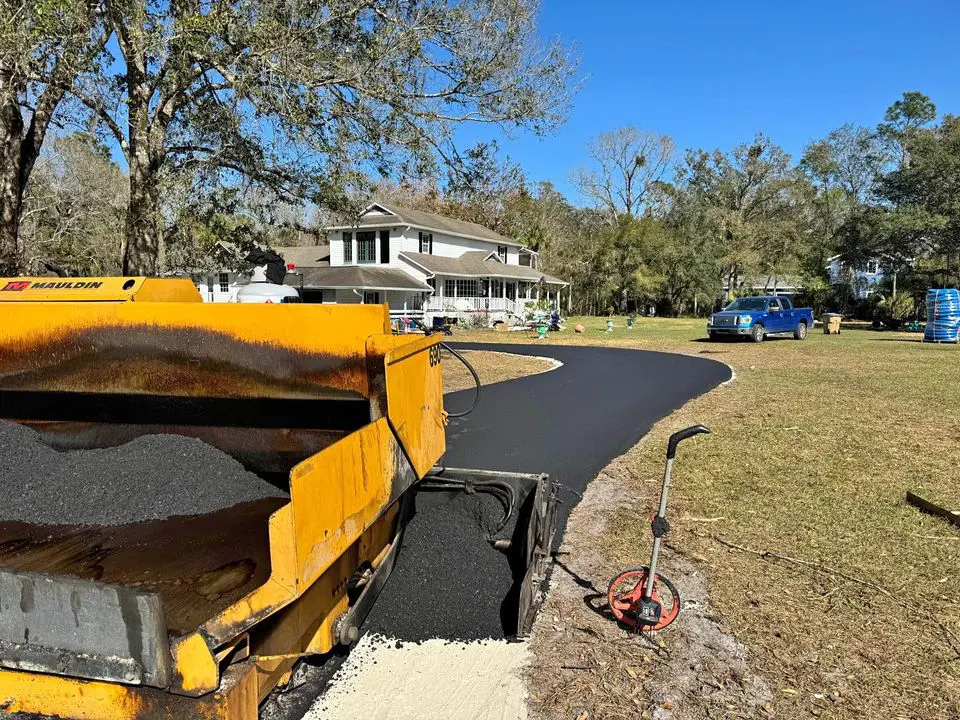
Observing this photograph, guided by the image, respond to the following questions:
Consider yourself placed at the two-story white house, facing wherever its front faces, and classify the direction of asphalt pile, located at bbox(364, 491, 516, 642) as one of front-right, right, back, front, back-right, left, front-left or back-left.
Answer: front-right

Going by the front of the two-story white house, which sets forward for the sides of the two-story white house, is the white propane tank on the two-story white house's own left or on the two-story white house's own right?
on the two-story white house's own right

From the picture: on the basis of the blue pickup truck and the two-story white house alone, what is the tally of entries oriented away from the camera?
0

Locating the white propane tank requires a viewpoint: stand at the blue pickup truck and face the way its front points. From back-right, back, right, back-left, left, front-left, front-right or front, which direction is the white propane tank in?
front-left

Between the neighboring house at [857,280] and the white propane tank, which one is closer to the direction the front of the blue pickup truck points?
the white propane tank

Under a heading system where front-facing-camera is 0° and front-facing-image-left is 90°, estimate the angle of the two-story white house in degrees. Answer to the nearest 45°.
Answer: approximately 315°

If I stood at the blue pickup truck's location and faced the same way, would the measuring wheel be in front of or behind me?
in front

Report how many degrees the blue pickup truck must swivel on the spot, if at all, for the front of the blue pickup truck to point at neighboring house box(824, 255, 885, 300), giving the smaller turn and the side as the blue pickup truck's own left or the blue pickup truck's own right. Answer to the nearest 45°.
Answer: approximately 135° to the blue pickup truck's own right

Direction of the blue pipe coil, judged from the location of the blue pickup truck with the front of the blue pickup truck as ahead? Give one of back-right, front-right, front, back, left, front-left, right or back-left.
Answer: back-left

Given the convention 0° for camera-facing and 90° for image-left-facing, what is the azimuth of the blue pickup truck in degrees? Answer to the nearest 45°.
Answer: approximately 45°

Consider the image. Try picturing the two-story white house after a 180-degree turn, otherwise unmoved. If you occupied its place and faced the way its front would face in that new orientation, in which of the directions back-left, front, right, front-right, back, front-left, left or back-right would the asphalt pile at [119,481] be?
back-left

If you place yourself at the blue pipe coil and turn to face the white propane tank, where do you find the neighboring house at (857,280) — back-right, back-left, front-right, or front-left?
back-right

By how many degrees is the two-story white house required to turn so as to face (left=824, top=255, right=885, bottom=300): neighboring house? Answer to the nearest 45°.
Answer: approximately 45° to its left
